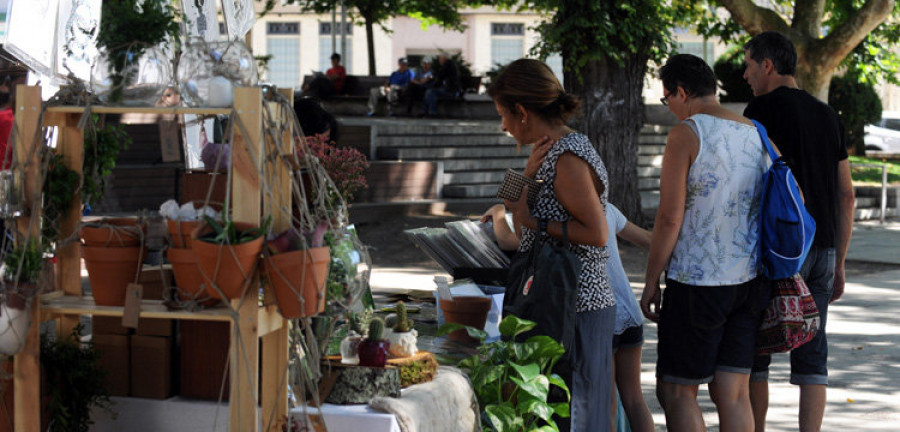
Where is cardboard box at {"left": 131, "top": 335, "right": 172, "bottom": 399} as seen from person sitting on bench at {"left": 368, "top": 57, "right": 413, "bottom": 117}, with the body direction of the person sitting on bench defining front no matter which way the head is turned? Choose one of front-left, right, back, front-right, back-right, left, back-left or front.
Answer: front-left

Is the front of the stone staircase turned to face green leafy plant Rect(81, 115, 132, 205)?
yes

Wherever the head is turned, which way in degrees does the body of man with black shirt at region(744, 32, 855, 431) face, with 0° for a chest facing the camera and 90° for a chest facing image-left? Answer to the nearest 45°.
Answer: approximately 135°

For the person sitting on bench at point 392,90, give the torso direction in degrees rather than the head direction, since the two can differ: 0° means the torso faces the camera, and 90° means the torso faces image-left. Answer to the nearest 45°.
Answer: approximately 45°

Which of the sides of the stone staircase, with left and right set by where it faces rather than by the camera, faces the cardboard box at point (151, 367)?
front

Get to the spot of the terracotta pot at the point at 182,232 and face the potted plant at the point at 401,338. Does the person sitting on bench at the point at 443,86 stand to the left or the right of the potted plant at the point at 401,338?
left

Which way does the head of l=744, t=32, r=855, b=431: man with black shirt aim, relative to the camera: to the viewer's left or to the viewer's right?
to the viewer's left

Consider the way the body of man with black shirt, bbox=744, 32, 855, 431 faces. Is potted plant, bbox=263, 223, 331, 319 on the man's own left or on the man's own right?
on the man's own left

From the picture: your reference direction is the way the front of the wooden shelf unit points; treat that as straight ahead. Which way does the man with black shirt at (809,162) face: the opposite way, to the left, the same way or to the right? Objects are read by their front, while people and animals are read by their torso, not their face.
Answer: the opposite way

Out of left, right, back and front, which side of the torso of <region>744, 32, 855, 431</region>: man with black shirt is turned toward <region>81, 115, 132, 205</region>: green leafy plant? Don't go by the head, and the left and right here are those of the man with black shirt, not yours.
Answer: left

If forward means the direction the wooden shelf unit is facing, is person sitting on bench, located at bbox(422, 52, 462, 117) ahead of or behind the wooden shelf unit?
behind

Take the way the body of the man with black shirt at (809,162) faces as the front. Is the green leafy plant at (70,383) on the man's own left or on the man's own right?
on the man's own left
